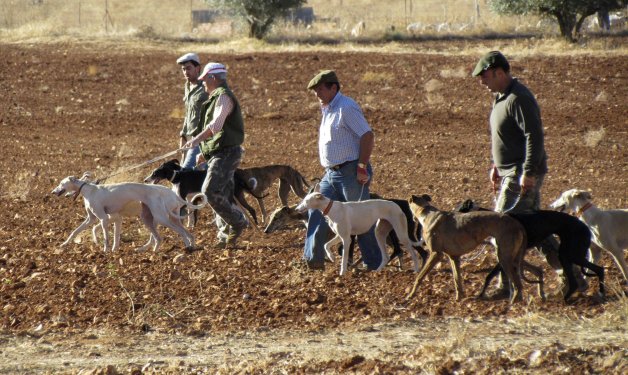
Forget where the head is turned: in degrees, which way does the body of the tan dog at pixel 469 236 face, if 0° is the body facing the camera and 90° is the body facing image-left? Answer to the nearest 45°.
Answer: approximately 90°

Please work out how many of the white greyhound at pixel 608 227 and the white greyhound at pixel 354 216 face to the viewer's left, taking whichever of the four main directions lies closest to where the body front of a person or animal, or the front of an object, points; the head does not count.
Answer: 2

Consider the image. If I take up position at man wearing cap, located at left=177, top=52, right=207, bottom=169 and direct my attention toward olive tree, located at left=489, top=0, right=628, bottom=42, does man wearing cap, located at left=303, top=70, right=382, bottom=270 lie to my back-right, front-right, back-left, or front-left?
back-right

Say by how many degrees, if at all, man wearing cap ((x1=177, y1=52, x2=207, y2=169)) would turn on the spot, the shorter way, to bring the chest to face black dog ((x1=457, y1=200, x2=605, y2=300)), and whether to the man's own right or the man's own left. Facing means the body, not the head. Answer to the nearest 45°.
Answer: approximately 90° to the man's own left

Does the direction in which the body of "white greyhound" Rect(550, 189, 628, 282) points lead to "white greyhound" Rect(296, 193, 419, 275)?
yes

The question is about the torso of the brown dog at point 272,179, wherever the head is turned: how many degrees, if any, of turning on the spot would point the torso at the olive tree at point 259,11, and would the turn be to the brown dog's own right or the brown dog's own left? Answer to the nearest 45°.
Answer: approximately 90° to the brown dog's own right

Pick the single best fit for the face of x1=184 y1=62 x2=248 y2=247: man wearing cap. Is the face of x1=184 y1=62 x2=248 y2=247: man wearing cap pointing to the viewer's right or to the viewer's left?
to the viewer's left

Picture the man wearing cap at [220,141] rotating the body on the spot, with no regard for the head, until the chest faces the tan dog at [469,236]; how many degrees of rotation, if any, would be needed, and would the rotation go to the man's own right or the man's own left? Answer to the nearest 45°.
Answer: approximately 135° to the man's own left

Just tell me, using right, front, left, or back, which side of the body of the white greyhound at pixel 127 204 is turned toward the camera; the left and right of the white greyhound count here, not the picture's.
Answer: left

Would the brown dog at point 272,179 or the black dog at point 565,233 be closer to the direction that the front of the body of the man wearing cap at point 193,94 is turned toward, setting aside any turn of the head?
the black dog
